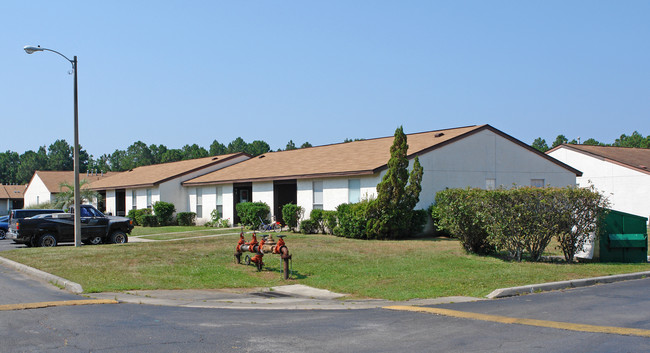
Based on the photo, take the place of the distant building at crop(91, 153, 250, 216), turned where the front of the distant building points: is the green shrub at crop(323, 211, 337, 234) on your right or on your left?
on your left

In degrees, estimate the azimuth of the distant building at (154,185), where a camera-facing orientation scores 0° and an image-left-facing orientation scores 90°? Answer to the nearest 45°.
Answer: approximately 45°

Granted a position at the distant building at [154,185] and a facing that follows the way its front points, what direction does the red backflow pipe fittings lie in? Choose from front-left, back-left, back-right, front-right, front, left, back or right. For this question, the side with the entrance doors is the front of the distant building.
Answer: front-left

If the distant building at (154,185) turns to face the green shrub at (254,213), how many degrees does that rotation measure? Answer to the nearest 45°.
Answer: approximately 45° to its left

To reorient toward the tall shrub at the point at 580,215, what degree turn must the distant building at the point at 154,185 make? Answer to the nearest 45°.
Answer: approximately 45° to its left

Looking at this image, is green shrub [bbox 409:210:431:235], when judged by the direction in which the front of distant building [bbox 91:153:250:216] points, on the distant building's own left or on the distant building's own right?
on the distant building's own left

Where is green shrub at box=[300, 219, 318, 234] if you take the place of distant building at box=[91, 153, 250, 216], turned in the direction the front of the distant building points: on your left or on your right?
on your left
